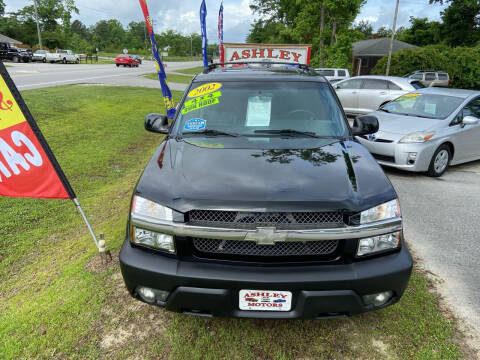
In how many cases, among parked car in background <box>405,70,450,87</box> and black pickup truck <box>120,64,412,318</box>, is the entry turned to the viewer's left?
1

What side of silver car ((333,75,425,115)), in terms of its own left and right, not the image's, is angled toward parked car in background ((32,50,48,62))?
front

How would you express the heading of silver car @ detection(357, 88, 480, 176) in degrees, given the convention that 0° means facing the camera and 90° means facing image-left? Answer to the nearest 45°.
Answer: approximately 45°

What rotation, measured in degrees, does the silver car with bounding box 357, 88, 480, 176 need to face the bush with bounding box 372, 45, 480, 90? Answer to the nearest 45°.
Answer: approximately 135° to its right

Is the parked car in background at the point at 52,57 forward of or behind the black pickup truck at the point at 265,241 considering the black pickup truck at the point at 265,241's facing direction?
behind

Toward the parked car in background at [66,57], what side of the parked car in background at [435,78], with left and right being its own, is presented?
front

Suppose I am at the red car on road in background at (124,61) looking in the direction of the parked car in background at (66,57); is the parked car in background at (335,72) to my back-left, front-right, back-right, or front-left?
back-left

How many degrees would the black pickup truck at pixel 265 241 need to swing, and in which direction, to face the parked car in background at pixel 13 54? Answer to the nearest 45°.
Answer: approximately 135° to its right

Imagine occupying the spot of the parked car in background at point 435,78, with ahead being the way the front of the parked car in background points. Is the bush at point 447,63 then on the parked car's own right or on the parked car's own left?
on the parked car's own right

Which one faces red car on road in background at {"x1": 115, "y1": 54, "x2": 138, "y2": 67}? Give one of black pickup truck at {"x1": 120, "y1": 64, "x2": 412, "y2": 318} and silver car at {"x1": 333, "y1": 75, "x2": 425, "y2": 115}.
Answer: the silver car

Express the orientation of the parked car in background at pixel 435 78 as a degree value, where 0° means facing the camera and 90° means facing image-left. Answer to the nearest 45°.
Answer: approximately 90°

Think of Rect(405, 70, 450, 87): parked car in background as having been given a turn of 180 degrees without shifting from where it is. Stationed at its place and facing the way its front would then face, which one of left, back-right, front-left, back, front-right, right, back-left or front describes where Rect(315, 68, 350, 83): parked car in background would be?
back-right

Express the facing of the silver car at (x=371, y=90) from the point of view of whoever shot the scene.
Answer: facing away from the viewer and to the left of the viewer

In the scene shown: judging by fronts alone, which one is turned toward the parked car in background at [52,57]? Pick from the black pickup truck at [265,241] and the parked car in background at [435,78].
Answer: the parked car in background at [435,78]
